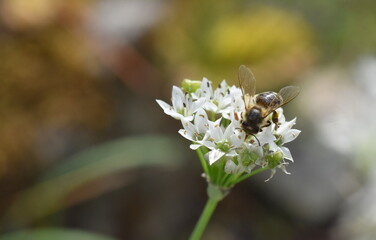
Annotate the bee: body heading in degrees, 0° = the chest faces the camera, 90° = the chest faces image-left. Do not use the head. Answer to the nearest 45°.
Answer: approximately 45°
